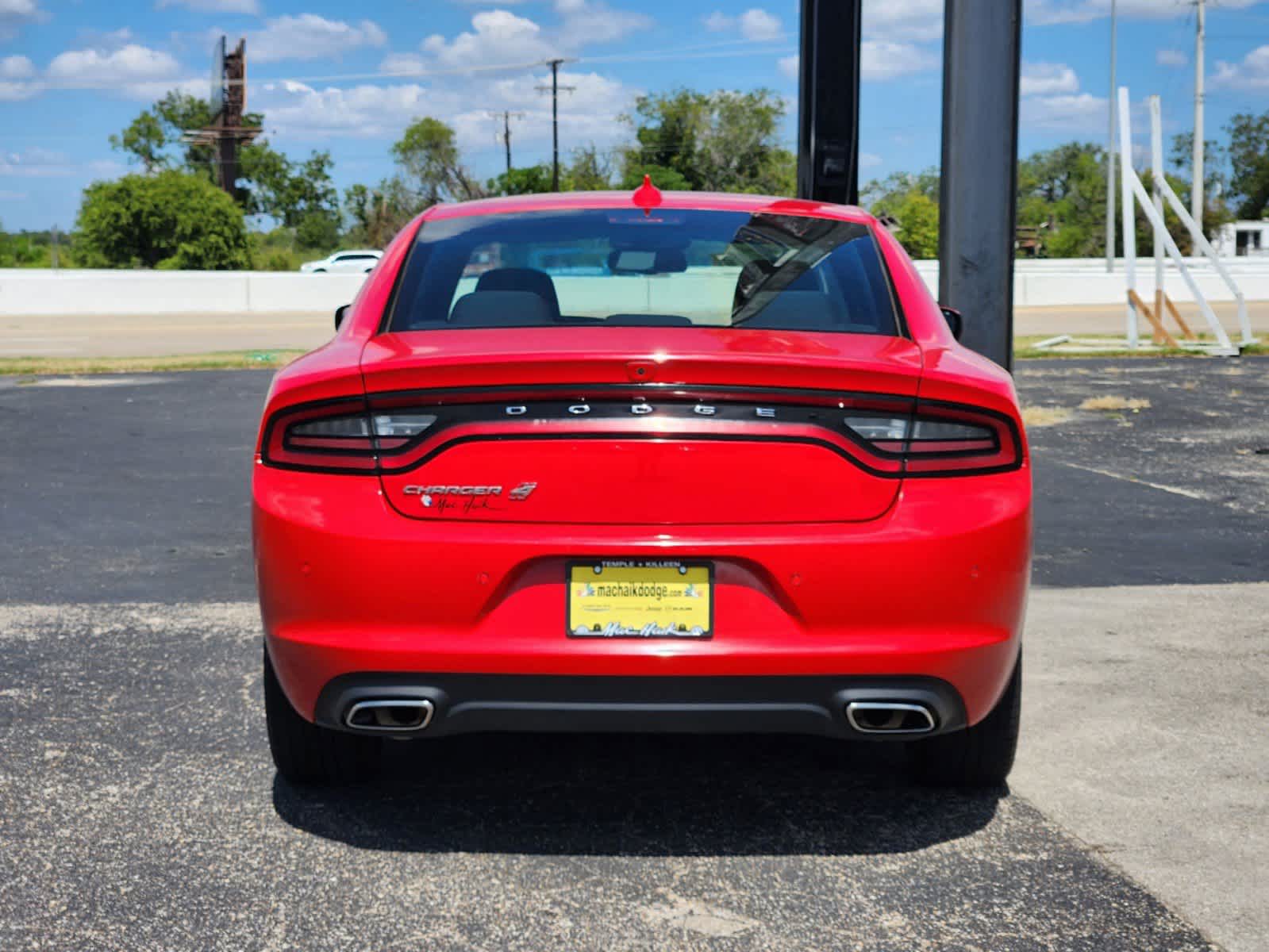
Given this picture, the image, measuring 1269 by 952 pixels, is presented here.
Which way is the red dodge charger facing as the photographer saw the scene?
facing away from the viewer

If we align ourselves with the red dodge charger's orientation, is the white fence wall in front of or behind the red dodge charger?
in front

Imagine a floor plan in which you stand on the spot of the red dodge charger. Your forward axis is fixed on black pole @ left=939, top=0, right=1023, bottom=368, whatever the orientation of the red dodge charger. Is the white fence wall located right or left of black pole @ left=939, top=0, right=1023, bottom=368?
left

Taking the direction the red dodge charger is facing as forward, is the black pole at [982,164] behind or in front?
in front
